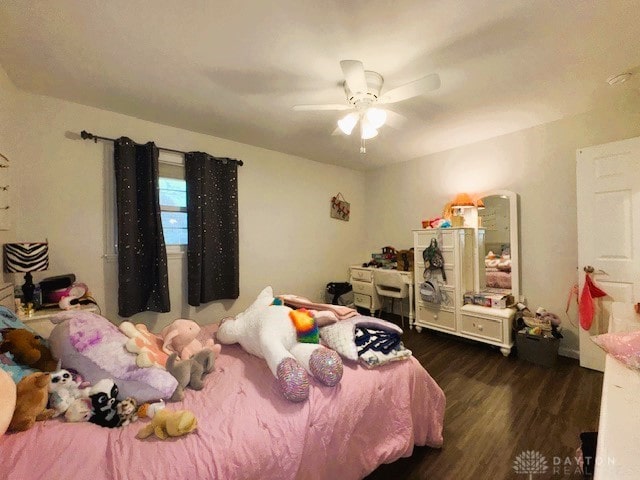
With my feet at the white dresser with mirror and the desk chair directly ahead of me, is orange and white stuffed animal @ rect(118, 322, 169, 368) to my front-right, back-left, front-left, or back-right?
front-left

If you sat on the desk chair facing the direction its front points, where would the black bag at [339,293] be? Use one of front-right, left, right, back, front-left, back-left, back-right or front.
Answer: back-left

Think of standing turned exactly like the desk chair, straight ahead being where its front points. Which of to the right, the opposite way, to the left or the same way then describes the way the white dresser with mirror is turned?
the opposite way

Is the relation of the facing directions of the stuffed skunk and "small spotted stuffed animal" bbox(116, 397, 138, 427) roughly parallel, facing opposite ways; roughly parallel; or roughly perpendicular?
roughly parallel

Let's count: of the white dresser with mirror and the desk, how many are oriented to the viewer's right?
0

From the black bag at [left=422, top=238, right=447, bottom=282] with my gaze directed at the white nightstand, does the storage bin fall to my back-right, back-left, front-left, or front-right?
back-left

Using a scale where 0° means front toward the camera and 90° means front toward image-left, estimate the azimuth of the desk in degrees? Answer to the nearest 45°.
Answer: approximately 45°

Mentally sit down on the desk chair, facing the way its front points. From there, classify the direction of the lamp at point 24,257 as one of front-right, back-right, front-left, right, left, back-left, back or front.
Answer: back

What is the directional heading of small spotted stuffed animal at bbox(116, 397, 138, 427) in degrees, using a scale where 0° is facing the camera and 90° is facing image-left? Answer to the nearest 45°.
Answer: approximately 315°

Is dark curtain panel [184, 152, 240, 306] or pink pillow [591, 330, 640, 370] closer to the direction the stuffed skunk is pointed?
the pink pillow

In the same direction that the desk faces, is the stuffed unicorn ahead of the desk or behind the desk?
ahead

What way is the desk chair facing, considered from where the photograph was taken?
facing away from the viewer and to the right of the viewer

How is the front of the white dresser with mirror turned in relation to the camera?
facing the viewer and to the left of the viewer
